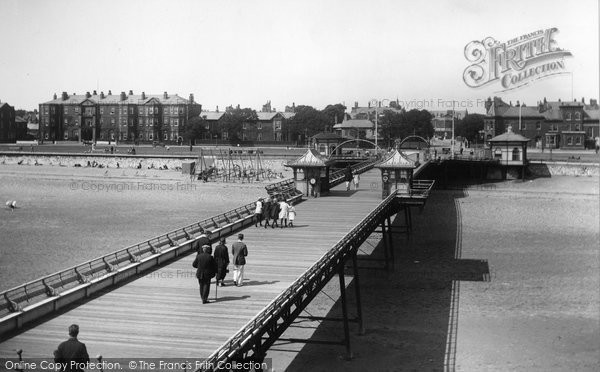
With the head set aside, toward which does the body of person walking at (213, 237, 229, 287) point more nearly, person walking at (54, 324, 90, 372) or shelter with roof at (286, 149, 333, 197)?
the shelter with roof

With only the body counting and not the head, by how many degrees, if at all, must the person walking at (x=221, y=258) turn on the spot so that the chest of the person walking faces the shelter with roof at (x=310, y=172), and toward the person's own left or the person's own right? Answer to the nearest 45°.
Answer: approximately 45° to the person's own left

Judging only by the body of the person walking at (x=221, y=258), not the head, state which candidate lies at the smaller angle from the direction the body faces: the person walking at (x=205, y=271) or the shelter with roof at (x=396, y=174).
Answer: the shelter with roof

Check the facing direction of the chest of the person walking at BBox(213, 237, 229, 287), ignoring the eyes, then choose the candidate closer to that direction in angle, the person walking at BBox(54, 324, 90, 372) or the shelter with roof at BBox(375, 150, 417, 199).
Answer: the shelter with roof

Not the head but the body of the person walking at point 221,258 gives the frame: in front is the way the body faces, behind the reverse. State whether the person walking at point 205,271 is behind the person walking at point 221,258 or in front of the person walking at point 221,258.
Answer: behind

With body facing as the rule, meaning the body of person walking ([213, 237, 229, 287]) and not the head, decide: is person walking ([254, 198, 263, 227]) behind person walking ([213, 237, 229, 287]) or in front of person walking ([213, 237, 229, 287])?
in front

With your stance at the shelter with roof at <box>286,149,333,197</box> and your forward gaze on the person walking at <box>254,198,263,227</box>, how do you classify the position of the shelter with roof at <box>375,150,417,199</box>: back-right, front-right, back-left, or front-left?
back-left

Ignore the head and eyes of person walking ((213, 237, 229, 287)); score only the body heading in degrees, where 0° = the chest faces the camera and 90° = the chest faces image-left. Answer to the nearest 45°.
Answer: approximately 225°

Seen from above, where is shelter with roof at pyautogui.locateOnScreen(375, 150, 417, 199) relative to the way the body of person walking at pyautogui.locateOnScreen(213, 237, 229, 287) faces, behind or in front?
in front

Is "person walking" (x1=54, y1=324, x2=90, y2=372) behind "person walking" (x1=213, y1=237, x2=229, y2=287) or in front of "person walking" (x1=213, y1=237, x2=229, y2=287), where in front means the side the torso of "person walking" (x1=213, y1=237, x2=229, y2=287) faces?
behind

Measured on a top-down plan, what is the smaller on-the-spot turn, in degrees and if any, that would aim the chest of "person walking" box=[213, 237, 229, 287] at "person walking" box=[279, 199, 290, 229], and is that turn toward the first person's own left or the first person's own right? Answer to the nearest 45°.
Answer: approximately 45° to the first person's own left
